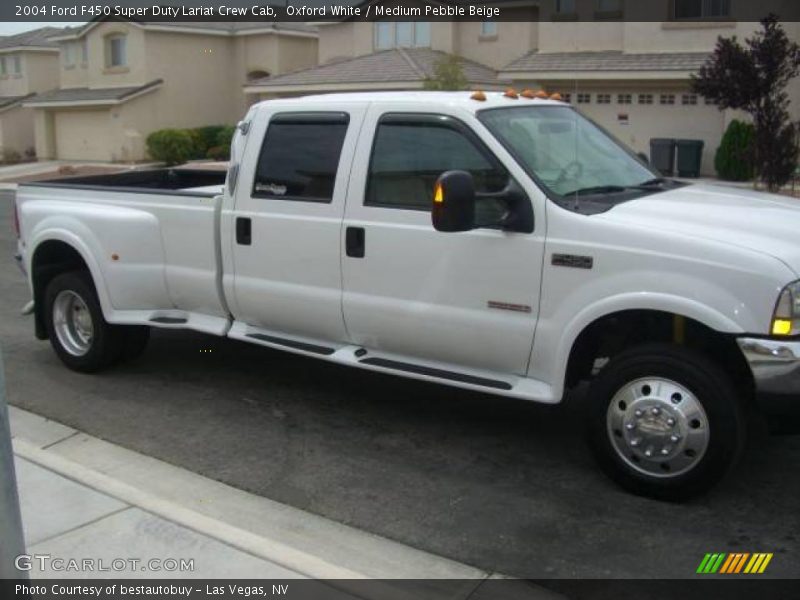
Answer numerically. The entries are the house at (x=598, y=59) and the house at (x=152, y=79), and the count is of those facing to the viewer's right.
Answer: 0

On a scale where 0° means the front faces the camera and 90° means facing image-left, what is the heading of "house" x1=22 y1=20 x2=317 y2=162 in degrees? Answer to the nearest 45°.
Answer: approximately 45°

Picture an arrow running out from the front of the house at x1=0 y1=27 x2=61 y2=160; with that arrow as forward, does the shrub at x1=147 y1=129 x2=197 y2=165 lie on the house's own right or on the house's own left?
on the house's own left

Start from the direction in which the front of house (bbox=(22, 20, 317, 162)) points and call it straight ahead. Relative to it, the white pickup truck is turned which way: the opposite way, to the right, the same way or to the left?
to the left

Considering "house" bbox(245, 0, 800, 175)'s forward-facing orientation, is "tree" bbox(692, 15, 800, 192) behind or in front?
in front

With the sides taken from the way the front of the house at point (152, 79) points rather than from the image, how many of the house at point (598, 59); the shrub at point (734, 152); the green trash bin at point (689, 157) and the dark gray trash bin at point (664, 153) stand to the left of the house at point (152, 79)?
4

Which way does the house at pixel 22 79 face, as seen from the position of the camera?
facing the viewer and to the left of the viewer

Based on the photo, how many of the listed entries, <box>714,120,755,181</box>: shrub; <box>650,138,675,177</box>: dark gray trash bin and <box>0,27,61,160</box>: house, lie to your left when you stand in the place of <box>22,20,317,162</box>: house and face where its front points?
2

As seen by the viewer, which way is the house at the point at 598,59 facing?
toward the camera

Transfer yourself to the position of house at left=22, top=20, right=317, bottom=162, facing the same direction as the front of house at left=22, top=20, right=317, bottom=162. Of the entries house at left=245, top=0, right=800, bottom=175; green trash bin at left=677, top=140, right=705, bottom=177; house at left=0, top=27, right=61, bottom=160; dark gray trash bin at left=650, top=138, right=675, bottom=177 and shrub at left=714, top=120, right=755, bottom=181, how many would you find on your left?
4

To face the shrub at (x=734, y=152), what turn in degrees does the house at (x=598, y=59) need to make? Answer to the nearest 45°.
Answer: approximately 45° to its left

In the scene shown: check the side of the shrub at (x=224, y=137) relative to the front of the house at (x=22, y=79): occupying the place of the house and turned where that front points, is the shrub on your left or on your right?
on your left

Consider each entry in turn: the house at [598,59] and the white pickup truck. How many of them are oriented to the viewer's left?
0
